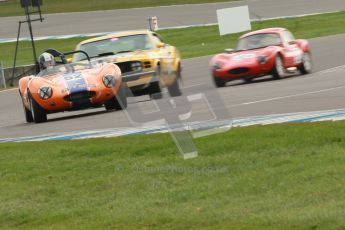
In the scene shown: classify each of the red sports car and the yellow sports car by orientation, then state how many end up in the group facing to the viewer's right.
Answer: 0

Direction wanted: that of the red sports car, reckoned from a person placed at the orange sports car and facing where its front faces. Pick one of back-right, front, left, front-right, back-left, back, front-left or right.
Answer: back-left

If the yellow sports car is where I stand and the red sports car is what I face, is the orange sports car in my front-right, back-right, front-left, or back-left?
back-right

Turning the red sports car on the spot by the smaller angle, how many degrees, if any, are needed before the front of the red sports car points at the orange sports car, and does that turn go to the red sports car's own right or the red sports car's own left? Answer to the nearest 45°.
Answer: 0° — it already faces it

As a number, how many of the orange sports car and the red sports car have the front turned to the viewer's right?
0

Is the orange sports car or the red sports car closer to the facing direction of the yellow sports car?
the orange sports car

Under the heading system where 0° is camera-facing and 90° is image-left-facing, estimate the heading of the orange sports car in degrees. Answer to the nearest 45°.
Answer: approximately 0°

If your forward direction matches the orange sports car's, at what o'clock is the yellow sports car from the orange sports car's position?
The yellow sports car is roughly at 7 o'clock from the orange sports car.

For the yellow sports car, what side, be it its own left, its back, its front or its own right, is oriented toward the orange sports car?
front

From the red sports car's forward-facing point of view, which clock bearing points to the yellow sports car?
The yellow sports car is roughly at 12 o'clock from the red sports car.

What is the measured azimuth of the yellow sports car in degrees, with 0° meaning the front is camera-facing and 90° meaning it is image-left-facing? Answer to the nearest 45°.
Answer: approximately 45°

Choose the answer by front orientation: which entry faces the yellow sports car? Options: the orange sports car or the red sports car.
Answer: the red sports car
